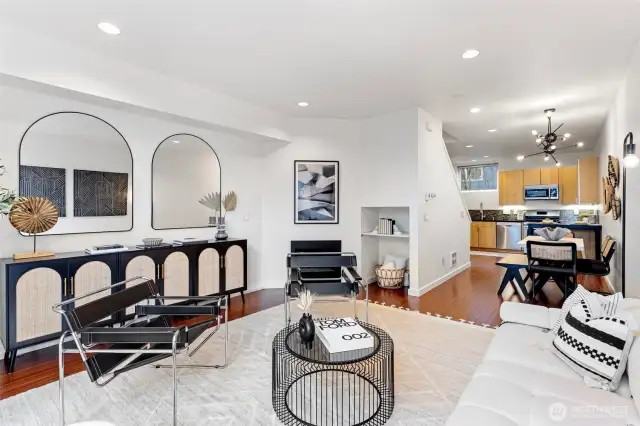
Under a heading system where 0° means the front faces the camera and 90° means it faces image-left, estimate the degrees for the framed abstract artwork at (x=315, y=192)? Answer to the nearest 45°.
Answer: approximately 0°

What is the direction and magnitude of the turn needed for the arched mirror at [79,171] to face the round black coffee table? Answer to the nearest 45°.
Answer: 0° — it already faces it

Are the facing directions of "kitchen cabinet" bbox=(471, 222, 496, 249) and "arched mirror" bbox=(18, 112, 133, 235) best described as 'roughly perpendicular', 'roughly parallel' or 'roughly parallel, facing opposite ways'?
roughly perpendicular

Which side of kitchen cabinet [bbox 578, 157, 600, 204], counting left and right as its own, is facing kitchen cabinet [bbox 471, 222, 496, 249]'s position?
right

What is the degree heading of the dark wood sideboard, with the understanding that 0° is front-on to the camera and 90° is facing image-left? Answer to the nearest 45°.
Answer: approximately 315°

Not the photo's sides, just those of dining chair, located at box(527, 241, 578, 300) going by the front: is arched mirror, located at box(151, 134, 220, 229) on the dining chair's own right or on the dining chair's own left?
on the dining chair's own left

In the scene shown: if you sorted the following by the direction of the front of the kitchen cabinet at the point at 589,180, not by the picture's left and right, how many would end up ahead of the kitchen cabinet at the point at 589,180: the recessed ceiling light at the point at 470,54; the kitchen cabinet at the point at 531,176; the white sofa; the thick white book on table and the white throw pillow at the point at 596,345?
4

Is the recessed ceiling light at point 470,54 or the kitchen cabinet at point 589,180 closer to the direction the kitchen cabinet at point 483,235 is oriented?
the recessed ceiling light

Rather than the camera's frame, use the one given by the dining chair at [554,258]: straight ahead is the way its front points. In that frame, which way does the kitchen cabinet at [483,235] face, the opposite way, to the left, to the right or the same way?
the opposite way

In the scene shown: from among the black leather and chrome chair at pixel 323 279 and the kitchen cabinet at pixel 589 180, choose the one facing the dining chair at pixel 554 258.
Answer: the kitchen cabinet

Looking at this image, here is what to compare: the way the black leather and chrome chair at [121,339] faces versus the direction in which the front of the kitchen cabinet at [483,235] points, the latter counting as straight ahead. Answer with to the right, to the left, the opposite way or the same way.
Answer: to the left

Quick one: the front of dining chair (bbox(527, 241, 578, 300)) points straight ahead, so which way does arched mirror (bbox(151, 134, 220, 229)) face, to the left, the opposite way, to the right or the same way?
to the right

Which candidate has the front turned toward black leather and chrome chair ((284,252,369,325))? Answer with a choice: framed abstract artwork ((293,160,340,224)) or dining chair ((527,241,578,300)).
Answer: the framed abstract artwork

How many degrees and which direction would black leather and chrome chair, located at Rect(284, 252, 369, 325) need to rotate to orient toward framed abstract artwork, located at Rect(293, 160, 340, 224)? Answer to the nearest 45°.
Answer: approximately 180°
